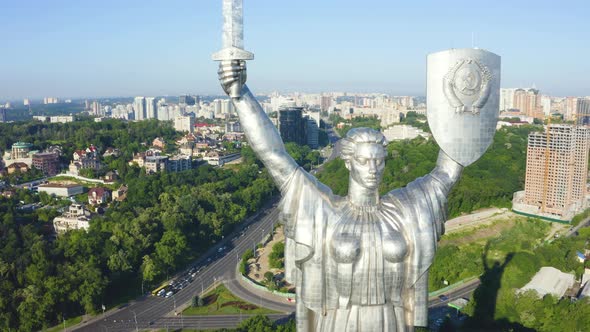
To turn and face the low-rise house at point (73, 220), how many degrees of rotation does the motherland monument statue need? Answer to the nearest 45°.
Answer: approximately 135° to its right

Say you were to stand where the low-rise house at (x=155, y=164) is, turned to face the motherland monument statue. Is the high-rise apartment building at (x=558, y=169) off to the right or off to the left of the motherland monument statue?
left

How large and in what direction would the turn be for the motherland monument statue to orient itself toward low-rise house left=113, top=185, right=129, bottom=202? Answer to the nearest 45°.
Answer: approximately 135° to its right

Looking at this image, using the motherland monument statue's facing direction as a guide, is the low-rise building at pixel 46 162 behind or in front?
behind

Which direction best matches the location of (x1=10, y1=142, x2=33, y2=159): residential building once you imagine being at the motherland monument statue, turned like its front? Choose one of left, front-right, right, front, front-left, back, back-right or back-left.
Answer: back-right

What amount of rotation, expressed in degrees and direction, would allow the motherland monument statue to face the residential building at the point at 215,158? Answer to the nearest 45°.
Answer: approximately 180°

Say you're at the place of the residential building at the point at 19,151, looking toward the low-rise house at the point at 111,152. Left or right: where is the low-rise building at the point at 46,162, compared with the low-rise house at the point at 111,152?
right

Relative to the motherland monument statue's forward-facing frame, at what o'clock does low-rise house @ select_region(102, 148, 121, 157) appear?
The low-rise house is roughly at 5 o'clock from the motherland monument statue.

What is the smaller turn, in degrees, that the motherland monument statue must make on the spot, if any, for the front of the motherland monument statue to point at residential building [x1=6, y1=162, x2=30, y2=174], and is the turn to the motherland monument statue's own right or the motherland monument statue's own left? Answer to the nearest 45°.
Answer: approximately 135° to the motherland monument statue's own right

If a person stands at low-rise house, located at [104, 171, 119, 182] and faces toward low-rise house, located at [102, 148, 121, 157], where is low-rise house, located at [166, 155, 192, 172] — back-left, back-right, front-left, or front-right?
front-right

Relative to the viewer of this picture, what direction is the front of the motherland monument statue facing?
facing the viewer

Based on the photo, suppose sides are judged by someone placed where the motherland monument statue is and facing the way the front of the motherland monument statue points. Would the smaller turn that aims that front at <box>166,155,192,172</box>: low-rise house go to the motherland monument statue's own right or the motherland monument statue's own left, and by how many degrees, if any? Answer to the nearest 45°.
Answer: approximately 180°
